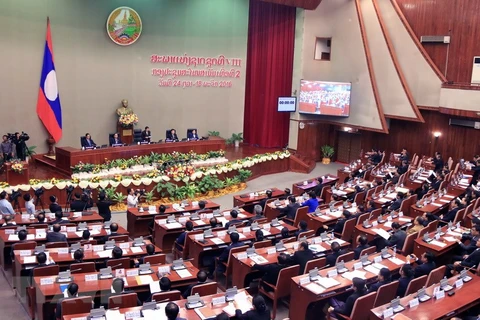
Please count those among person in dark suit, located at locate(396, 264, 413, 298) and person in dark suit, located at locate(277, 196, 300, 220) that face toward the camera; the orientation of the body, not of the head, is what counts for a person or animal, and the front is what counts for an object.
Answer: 0

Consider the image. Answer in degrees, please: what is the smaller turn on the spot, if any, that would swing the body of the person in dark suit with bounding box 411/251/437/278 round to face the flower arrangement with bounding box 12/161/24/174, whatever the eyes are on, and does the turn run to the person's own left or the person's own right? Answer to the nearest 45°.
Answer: approximately 45° to the person's own left

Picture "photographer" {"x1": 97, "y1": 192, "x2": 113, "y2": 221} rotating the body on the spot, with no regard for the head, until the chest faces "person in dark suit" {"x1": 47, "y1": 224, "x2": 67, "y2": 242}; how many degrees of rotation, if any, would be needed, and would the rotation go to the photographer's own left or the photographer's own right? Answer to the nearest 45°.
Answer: approximately 180°

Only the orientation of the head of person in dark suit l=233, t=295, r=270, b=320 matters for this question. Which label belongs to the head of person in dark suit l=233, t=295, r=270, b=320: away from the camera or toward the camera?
away from the camera

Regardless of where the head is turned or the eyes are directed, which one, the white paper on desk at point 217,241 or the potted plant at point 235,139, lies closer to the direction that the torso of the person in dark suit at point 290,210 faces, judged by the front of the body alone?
the potted plant

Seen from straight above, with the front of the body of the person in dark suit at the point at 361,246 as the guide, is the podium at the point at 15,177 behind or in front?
in front

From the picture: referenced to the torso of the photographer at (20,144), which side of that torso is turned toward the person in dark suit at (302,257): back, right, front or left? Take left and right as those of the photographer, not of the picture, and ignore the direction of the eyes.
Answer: front

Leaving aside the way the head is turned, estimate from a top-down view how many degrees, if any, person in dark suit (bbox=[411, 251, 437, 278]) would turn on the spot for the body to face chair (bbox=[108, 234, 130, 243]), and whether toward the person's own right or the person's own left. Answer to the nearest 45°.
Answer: approximately 45° to the person's own left

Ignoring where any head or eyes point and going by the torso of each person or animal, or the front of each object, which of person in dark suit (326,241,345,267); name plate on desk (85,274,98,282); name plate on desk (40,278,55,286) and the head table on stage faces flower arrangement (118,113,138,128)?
the person in dark suit

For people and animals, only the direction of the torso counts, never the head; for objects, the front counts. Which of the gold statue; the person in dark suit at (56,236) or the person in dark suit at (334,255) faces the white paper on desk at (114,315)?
the gold statue

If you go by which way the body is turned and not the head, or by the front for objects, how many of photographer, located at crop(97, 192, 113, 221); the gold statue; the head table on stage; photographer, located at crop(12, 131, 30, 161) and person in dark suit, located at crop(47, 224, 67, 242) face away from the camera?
2

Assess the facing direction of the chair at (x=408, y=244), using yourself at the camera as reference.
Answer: facing away from the viewer and to the left of the viewer

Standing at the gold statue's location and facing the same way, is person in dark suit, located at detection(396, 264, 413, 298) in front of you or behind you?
in front

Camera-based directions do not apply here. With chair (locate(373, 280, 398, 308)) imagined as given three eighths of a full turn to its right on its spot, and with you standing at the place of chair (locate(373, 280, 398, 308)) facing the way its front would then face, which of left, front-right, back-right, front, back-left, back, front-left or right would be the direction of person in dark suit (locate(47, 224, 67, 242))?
back
